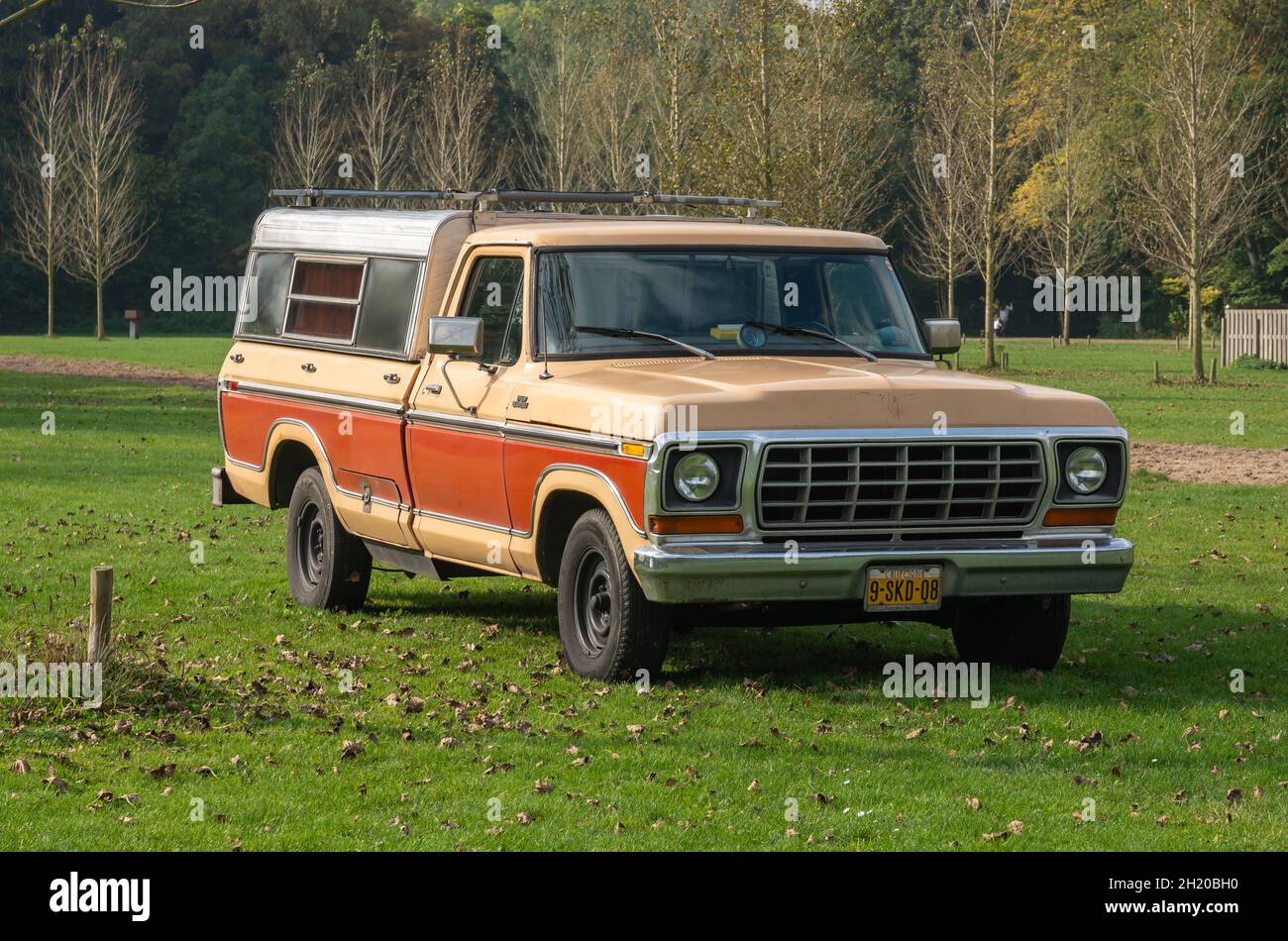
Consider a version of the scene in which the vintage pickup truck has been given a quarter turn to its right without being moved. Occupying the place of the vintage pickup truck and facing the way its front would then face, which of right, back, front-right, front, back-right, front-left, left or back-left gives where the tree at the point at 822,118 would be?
back-right

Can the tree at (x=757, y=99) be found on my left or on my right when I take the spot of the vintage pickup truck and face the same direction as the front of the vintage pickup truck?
on my left

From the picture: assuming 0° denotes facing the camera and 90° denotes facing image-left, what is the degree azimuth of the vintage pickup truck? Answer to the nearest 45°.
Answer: approximately 315°
